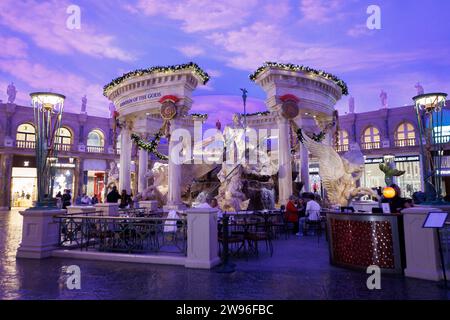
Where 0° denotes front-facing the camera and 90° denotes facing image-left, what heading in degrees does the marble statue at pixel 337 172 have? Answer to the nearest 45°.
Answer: approximately 270°

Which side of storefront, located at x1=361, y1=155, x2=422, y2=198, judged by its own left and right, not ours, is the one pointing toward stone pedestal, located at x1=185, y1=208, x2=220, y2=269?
front

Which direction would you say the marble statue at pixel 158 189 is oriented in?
to the viewer's left

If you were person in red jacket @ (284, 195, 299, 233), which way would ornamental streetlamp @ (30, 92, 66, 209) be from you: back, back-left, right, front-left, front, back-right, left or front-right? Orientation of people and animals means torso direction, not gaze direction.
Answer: back-right

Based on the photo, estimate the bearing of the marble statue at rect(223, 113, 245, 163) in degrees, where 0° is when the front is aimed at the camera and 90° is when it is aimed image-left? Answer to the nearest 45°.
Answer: approximately 0°

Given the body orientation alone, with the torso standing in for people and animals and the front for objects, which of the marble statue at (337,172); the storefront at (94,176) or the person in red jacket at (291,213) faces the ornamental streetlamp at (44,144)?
the storefront

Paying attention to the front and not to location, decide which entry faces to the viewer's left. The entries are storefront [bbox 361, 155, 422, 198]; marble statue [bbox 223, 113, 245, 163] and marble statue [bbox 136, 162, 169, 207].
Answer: marble statue [bbox 136, 162, 169, 207]

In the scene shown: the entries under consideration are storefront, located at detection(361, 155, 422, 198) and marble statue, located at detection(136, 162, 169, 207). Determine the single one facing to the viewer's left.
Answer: the marble statue

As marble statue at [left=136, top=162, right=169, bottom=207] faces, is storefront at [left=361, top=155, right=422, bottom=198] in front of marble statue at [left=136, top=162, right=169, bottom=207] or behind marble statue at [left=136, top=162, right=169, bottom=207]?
behind

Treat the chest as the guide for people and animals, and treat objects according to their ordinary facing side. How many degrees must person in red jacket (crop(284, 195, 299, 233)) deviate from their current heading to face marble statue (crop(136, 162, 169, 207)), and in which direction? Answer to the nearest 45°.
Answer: approximately 135° to their left

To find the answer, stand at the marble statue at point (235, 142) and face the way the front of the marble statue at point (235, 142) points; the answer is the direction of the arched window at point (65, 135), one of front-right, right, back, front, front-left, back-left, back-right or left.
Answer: back-right

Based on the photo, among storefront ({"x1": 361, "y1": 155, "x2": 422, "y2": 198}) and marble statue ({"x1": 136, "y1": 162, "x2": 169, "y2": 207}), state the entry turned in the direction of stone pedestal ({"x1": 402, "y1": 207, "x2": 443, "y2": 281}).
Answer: the storefront
